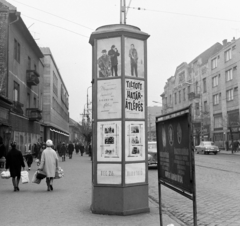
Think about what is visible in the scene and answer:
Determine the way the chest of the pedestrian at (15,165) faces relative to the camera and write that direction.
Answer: away from the camera

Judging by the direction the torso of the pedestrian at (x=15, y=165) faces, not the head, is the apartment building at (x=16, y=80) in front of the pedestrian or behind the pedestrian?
in front

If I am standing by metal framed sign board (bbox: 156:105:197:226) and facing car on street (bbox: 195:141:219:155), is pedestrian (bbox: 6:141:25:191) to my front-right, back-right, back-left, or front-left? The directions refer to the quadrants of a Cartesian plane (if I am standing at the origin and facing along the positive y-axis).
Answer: front-left

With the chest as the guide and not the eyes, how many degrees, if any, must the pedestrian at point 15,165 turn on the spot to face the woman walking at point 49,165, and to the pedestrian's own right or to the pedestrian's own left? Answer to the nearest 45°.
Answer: approximately 90° to the pedestrian's own right
